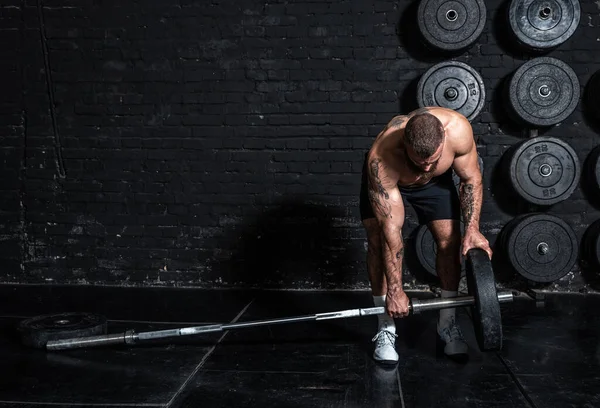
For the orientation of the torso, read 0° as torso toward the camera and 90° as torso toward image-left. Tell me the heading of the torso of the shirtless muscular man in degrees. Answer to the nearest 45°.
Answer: approximately 0°

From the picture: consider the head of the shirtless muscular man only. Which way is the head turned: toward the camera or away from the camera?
toward the camera

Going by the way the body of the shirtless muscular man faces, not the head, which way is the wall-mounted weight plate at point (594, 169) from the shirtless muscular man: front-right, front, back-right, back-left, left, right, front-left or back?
back-left

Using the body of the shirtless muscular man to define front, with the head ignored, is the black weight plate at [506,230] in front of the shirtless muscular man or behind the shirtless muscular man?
behind

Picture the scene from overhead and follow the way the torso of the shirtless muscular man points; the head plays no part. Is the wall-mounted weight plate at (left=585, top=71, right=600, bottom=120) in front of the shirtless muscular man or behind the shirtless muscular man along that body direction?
behind

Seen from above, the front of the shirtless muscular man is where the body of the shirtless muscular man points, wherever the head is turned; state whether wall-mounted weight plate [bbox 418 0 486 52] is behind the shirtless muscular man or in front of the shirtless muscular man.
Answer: behind

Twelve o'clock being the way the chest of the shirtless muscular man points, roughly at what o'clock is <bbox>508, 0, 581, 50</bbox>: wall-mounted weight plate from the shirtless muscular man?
The wall-mounted weight plate is roughly at 7 o'clock from the shirtless muscular man.

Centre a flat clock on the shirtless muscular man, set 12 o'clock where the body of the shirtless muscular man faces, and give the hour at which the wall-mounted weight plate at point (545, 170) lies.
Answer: The wall-mounted weight plate is roughly at 7 o'clock from the shirtless muscular man.
